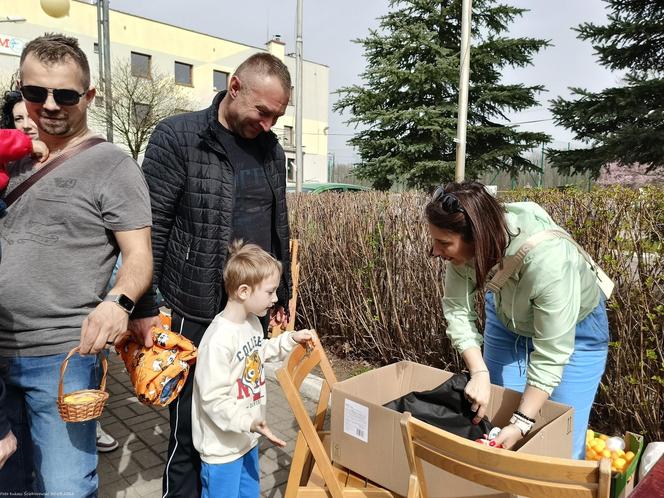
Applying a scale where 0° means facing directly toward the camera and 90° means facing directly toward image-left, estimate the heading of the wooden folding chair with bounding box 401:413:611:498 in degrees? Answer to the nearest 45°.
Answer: approximately 225°

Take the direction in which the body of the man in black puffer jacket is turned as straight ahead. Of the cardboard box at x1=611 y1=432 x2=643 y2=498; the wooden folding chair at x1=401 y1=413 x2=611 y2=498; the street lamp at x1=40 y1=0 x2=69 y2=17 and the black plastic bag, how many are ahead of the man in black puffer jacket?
3

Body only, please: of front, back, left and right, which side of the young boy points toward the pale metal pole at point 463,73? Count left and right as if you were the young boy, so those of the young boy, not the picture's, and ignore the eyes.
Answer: left

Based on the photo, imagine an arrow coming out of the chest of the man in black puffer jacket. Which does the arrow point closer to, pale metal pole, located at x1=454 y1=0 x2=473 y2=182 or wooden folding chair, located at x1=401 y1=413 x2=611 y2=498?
the wooden folding chair

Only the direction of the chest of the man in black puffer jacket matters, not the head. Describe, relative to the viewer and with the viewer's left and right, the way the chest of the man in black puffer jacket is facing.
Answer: facing the viewer and to the right of the viewer

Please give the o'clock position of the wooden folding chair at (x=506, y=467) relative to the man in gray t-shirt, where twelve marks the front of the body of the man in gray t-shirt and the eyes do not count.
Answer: The wooden folding chair is roughly at 9 o'clock from the man in gray t-shirt.

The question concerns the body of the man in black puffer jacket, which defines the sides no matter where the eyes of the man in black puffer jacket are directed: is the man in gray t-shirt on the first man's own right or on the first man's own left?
on the first man's own right

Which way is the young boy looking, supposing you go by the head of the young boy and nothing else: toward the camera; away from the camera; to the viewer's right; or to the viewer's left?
to the viewer's right

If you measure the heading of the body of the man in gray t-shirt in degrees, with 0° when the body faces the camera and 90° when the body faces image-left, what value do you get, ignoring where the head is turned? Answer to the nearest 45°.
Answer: approximately 45°

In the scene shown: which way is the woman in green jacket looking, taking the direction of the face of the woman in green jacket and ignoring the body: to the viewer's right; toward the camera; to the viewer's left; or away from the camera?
to the viewer's left

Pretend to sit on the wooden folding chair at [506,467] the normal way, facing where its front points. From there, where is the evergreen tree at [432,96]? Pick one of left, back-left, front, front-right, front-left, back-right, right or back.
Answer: front-left
